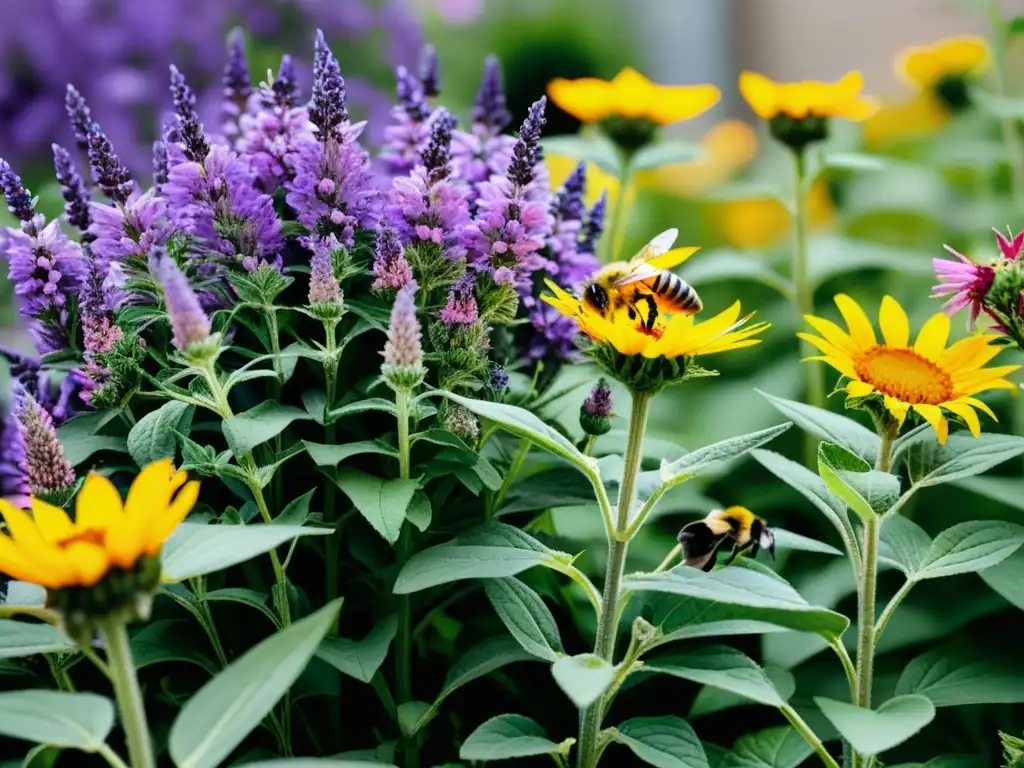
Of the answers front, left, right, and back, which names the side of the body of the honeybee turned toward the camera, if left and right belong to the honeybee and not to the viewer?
left

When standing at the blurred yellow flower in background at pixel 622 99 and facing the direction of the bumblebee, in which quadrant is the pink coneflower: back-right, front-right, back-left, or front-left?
front-left

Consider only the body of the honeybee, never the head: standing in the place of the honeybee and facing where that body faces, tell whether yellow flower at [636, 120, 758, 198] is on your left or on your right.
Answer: on your right

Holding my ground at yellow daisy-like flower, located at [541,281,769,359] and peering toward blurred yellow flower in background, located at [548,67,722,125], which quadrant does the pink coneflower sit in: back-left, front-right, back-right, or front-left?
front-right

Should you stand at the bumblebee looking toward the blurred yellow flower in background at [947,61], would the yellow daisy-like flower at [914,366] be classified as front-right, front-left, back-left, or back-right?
front-right
